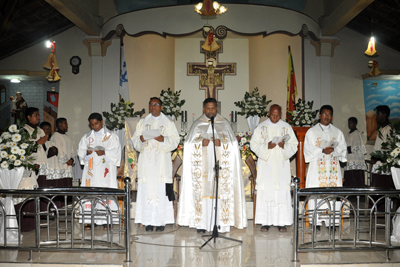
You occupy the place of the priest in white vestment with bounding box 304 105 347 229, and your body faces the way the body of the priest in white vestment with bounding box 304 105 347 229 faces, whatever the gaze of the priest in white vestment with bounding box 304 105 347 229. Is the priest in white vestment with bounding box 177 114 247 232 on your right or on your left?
on your right

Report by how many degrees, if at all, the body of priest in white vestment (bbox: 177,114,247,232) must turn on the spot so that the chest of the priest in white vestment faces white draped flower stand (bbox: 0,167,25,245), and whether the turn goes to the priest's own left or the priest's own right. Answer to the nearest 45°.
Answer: approximately 90° to the priest's own right

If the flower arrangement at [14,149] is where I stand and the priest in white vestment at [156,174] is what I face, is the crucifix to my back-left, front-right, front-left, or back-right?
front-left

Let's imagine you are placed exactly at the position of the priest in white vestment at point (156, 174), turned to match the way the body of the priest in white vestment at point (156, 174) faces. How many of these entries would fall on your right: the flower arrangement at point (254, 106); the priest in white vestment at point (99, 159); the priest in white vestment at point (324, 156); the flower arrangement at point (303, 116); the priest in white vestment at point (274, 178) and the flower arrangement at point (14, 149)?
2

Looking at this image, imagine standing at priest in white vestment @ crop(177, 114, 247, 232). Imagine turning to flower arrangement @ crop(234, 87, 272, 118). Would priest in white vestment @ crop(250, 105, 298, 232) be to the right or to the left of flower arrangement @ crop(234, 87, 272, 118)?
right

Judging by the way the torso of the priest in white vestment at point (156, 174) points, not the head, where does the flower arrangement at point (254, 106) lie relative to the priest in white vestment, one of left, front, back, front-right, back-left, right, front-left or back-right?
back-left

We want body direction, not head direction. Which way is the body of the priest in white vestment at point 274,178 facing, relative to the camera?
toward the camera

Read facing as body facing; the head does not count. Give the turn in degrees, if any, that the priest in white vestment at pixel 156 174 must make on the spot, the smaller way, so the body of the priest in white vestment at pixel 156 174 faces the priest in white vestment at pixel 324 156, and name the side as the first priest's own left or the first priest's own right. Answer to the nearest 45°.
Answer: approximately 90° to the first priest's own left

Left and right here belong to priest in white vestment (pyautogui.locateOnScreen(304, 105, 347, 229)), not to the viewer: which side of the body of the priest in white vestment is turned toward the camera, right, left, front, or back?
front

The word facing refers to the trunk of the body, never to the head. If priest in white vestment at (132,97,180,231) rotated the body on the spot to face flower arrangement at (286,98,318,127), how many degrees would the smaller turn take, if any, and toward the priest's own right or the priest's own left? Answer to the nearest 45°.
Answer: approximately 135° to the priest's own left

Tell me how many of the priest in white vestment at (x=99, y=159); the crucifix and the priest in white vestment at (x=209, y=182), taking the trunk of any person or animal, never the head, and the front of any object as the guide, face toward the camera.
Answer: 3

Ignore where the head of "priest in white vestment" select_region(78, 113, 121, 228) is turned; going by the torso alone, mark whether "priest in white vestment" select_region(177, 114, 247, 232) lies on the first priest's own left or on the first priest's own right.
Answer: on the first priest's own left

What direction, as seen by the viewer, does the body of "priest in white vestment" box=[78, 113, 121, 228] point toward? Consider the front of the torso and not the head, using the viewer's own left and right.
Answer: facing the viewer

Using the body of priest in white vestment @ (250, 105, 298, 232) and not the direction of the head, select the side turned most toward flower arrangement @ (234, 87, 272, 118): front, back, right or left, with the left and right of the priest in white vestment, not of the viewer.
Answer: back
